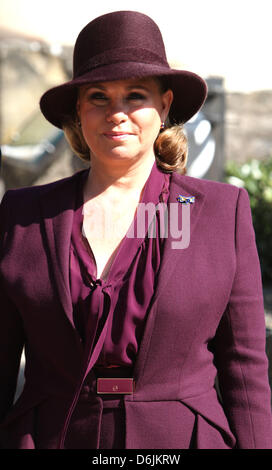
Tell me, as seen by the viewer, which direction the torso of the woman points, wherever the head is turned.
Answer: toward the camera
